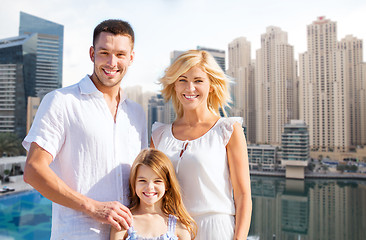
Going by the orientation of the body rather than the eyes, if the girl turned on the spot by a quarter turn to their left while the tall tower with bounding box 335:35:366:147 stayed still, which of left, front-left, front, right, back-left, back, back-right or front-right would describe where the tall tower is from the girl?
front-left

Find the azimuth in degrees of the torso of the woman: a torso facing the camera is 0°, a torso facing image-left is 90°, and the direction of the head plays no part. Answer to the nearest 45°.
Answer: approximately 45°

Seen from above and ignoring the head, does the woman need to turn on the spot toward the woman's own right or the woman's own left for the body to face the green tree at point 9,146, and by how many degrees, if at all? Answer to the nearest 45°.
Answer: approximately 90° to the woman's own right

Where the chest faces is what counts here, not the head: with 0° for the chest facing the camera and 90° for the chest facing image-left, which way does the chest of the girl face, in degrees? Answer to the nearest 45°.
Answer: approximately 0°

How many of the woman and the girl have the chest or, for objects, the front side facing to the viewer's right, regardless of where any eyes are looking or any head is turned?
0

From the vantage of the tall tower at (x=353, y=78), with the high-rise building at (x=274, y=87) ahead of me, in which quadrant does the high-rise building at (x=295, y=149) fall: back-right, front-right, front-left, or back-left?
front-left

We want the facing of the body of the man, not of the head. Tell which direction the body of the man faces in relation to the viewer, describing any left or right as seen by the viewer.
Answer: facing the viewer and to the right of the viewer

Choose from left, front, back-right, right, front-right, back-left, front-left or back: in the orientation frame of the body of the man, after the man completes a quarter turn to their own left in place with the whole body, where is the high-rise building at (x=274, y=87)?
front

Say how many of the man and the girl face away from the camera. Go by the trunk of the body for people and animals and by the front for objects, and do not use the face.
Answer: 0

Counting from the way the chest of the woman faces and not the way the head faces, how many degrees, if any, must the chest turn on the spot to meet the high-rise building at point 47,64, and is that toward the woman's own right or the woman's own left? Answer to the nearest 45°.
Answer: approximately 90° to the woman's own right

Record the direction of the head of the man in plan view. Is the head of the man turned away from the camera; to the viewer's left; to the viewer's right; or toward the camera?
toward the camera

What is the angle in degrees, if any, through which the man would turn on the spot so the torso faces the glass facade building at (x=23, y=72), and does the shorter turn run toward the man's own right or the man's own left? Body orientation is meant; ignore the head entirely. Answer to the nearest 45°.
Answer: approximately 135° to the man's own left

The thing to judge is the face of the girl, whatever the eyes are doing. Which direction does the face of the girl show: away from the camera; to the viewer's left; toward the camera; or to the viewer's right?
toward the camera
